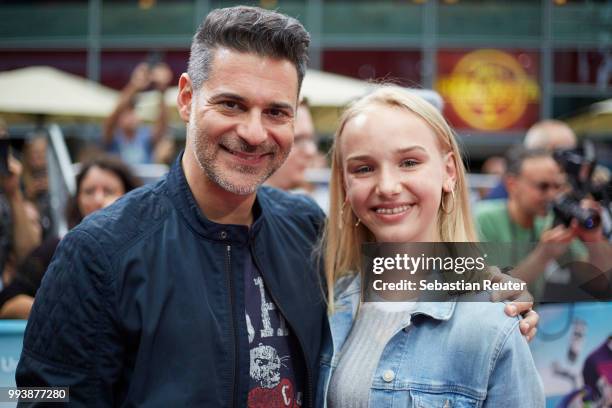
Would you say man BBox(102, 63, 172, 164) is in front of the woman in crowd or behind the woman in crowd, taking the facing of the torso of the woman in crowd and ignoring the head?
behind

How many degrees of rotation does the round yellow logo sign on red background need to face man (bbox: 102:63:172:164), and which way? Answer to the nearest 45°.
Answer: approximately 45° to its right

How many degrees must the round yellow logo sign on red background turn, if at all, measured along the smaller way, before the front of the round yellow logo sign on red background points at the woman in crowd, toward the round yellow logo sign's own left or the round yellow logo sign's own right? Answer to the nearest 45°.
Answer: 0° — it already faces them

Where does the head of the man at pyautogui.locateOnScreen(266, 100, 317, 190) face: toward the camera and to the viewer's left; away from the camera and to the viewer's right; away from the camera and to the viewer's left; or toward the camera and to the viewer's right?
toward the camera and to the viewer's left

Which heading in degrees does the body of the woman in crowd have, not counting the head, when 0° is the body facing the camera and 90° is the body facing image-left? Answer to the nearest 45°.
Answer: approximately 0°

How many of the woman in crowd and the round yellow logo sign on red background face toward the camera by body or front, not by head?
2

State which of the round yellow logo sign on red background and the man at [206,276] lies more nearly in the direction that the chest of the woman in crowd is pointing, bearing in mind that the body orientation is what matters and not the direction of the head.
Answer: the man

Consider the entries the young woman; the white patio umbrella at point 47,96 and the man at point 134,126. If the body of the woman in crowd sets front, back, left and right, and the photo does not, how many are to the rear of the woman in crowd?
2

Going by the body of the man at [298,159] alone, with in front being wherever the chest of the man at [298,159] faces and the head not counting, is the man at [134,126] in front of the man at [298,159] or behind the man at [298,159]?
behind

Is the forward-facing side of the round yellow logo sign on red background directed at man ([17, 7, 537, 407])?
yes

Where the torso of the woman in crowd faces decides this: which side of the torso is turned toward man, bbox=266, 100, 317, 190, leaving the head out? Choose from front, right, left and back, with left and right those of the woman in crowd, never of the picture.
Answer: left
